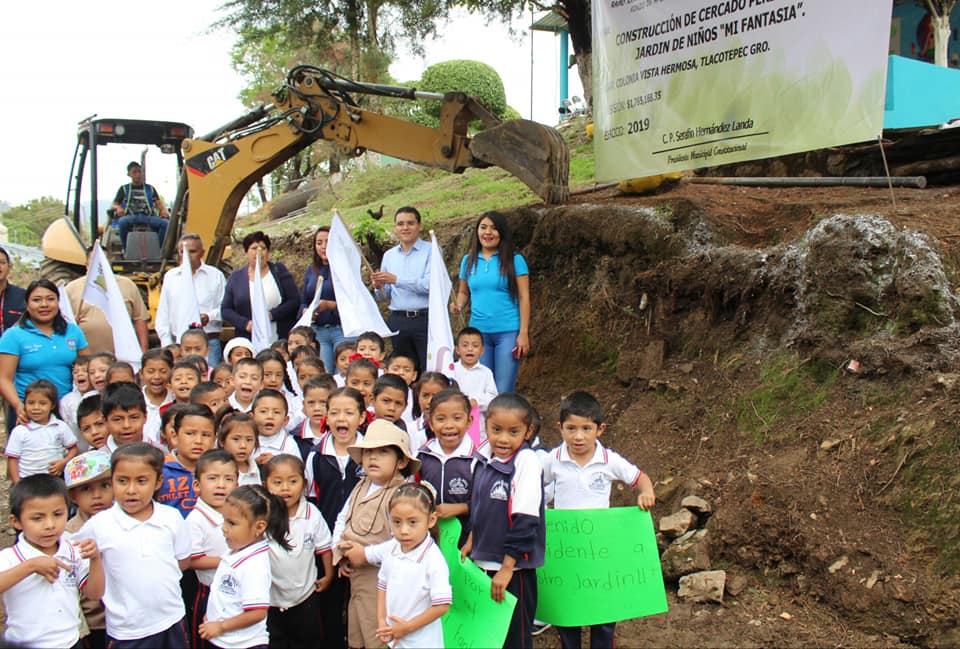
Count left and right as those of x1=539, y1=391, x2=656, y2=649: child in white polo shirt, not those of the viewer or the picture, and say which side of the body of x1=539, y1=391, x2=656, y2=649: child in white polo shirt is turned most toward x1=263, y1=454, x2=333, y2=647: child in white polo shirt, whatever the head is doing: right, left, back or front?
right

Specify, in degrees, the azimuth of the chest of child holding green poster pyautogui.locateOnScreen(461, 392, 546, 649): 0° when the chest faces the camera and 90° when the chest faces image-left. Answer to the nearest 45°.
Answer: approximately 45°

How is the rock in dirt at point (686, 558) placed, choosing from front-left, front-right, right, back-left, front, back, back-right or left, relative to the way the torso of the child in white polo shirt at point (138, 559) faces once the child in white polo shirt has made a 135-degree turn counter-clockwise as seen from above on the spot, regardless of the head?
front-right

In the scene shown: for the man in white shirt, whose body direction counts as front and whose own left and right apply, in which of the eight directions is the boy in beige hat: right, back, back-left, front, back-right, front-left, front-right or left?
front

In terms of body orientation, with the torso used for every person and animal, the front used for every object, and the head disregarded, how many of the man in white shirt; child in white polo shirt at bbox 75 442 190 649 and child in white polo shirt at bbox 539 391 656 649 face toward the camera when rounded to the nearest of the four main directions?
3

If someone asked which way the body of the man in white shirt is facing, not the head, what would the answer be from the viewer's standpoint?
toward the camera

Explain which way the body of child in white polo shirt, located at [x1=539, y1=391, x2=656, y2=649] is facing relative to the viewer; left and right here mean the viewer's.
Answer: facing the viewer

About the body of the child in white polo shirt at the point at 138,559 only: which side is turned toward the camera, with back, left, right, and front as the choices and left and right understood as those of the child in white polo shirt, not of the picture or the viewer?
front

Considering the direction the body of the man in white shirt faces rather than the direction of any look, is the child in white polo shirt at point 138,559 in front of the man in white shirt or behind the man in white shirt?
in front

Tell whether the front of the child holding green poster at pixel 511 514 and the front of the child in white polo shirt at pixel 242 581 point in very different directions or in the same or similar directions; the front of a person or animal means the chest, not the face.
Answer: same or similar directions
